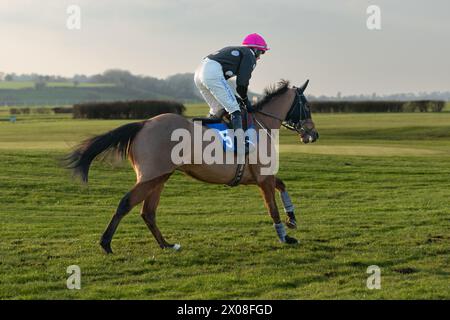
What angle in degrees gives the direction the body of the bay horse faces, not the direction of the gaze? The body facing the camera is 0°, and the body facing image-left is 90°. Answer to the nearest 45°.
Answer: approximately 270°
